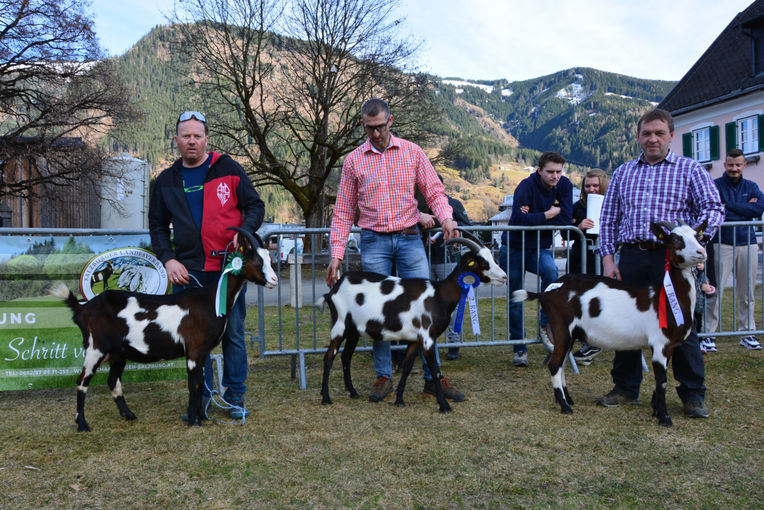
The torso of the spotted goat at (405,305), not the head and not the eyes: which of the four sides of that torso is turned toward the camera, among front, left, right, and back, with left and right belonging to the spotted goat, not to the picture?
right

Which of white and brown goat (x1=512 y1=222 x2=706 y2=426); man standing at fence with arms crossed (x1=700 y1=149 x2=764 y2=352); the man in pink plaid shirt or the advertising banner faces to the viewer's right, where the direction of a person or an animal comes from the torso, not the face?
the white and brown goat

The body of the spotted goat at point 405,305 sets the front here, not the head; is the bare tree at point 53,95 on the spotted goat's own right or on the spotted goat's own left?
on the spotted goat's own left

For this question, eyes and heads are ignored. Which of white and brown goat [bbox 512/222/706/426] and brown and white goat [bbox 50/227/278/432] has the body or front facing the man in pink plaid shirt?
the brown and white goat

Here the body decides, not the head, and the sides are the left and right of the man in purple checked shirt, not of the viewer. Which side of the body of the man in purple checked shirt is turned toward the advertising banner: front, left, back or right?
right

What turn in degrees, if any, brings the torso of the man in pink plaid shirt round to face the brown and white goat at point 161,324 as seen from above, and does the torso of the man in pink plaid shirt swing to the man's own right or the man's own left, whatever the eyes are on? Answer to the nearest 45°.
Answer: approximately 45° to the man's own right

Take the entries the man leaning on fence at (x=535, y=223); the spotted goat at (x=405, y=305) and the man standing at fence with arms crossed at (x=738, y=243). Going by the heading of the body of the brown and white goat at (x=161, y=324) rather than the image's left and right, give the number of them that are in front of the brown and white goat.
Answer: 3

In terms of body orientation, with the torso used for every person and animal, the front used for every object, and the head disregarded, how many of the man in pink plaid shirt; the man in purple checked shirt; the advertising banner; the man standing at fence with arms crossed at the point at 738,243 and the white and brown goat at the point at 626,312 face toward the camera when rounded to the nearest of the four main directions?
4

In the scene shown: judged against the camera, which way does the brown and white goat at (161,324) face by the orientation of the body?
to the viewer's right

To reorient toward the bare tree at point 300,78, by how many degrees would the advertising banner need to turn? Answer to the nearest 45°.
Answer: approximately 135° to its left

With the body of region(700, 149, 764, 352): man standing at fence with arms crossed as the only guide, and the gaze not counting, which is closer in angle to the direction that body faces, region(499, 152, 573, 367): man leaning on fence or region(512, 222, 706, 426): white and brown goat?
the white and brown goat

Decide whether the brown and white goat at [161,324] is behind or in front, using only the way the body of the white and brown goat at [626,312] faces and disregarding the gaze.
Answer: behind

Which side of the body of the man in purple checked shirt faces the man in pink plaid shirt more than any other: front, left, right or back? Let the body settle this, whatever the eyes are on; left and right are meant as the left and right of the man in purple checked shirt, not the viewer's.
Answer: right

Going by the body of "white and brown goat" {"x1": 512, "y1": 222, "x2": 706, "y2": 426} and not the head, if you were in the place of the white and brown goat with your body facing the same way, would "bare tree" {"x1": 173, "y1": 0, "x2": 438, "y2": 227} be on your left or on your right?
on your left

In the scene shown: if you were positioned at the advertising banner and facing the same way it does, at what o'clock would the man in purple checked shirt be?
The man in purple checked shirt is roughly at 10 o'clock from the advertising banner.

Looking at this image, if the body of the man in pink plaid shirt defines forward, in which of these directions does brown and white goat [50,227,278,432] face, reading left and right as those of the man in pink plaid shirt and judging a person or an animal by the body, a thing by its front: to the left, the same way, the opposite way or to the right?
to the left

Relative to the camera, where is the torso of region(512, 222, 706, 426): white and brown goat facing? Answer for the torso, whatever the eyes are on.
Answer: to the viewer's right

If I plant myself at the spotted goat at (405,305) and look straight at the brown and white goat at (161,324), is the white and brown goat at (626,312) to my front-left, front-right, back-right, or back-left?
back-left
